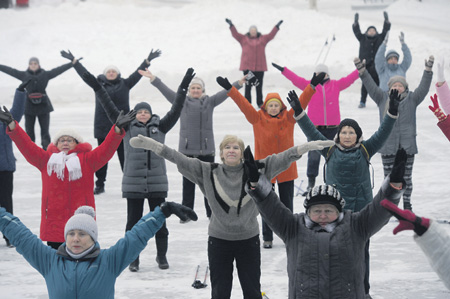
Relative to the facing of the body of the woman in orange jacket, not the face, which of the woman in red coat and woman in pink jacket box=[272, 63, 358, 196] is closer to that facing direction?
the woman in red coat

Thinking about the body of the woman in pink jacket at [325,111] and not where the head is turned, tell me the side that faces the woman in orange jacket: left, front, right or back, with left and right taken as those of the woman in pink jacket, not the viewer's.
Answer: front

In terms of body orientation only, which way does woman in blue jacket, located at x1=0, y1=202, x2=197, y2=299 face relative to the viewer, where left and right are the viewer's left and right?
facing the viewer

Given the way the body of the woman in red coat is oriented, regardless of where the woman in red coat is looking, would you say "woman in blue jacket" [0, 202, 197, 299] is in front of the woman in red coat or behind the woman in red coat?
in front

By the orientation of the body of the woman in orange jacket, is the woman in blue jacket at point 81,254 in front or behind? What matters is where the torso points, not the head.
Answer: in front

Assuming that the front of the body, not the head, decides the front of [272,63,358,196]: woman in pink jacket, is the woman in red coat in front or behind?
in front

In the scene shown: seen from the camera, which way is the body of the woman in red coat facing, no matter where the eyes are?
toward the camera

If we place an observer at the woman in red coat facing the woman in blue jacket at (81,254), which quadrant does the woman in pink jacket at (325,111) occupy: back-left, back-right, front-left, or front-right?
back-left

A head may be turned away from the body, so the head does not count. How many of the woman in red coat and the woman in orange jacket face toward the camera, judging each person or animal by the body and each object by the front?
2
